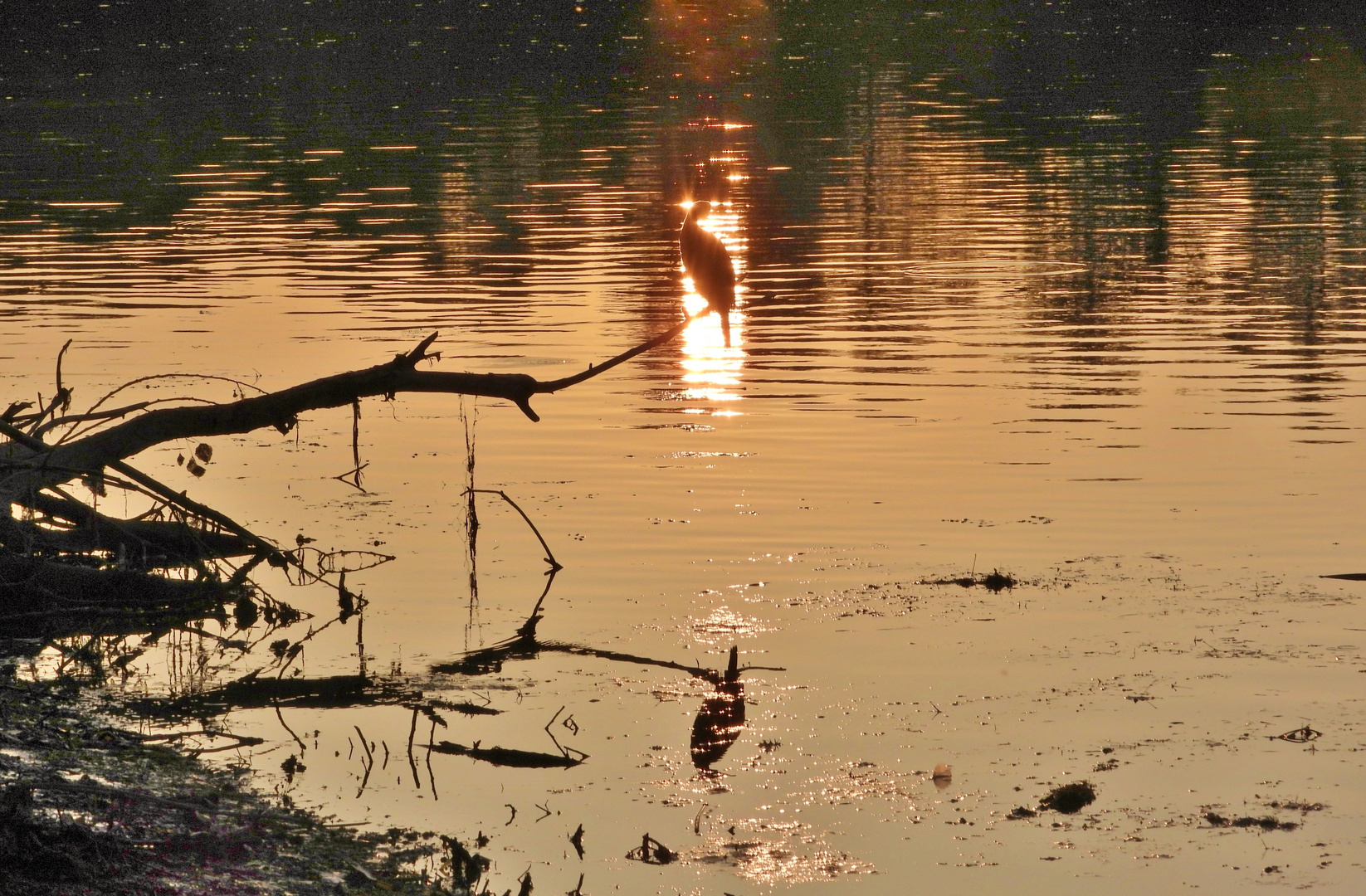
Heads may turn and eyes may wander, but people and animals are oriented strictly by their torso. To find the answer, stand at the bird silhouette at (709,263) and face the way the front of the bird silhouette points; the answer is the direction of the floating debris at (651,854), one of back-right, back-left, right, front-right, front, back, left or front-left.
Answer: left

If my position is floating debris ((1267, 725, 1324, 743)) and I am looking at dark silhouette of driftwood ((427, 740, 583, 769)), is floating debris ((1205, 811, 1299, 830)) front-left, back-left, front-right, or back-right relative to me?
front-left

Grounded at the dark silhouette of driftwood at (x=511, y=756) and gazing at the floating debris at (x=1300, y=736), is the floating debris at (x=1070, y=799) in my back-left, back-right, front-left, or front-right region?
front-right

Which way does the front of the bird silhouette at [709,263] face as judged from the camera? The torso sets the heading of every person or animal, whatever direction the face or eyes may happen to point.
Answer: facing to the left of the viewer

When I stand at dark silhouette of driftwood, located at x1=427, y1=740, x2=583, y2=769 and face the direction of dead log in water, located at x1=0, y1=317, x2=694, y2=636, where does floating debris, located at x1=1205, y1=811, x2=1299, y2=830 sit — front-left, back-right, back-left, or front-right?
back-right
